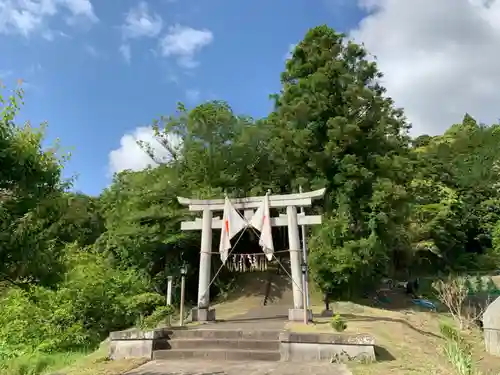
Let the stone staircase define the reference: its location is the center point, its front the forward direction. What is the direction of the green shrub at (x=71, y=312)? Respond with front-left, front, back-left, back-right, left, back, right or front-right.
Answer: back-right

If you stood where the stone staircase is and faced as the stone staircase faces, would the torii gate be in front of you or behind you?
behind

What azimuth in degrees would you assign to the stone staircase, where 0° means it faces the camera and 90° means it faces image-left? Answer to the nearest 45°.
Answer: approximately 0°

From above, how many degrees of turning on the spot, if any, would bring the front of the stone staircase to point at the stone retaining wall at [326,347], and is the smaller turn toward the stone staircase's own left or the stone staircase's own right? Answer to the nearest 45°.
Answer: approximately 45° to the stone staircase's own left

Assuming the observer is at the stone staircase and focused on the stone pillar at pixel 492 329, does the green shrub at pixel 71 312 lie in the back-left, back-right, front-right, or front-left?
back-left

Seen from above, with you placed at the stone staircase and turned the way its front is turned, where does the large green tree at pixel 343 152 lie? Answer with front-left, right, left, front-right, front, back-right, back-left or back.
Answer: back-left
